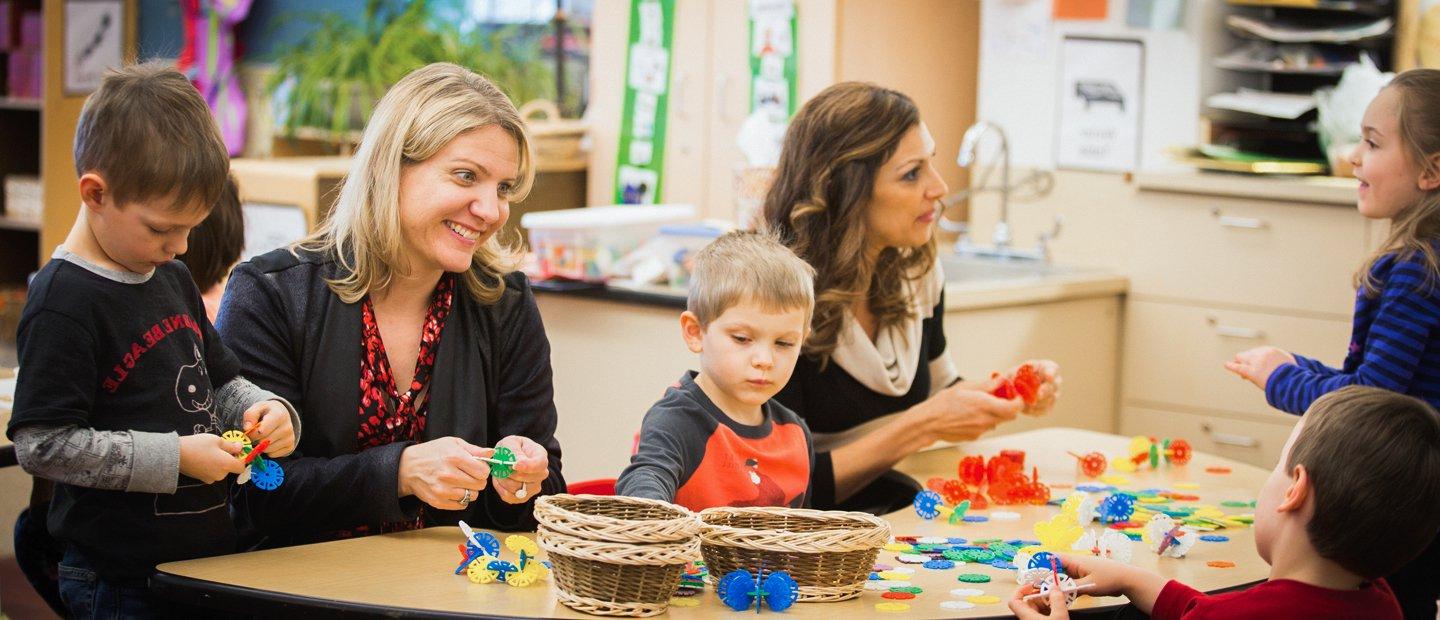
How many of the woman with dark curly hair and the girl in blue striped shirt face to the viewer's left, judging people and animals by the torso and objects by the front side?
1

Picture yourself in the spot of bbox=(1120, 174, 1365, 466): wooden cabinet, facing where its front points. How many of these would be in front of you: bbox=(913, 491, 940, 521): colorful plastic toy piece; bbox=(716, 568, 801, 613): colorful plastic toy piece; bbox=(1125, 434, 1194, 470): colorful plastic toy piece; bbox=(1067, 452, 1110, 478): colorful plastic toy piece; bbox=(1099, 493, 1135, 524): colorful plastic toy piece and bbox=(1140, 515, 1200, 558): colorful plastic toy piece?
6

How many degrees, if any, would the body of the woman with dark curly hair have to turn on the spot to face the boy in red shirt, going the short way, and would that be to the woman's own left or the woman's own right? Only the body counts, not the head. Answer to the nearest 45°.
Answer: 0° — they already face them

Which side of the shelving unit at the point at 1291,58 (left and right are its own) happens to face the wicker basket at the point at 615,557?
front

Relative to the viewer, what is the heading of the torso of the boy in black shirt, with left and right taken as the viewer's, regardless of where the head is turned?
facing the viewer and to the right of the viewer

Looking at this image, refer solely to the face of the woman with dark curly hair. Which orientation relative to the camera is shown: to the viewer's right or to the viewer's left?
to the viewer's right

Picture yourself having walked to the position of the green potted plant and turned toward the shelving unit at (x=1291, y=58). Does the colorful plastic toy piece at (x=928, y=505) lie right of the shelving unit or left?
right

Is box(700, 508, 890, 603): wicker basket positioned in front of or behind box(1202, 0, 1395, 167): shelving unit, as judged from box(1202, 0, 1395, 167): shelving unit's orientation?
in front

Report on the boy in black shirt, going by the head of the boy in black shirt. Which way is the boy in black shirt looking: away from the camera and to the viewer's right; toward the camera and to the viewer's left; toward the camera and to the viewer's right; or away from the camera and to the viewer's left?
toward the camera and to the viewer's right

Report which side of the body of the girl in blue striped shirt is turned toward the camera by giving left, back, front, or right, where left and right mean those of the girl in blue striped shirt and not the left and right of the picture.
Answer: left

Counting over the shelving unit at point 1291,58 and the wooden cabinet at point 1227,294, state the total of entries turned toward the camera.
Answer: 2

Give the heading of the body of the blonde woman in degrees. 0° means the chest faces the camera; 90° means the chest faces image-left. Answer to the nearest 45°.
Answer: approximately 315°

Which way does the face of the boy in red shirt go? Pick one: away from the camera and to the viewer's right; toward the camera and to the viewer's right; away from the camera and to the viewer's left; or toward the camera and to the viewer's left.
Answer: away from the camera and to the viewer's left

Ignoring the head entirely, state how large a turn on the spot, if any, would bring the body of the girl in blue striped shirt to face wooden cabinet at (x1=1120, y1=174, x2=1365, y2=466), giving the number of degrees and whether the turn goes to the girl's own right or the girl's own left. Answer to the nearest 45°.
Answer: approximately 90° to the girl's own right

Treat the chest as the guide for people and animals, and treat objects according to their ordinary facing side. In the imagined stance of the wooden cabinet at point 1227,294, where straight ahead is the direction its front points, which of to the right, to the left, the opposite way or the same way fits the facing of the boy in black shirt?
to the left
